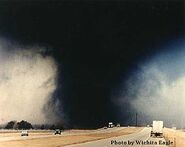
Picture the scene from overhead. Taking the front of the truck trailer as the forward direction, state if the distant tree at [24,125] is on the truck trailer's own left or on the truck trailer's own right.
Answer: on the truck trailer's own left

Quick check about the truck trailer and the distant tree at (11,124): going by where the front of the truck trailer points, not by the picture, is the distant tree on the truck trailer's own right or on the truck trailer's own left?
on the truck trailer's own left

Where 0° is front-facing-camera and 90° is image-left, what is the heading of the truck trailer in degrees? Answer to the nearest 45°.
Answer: approximately 180°
